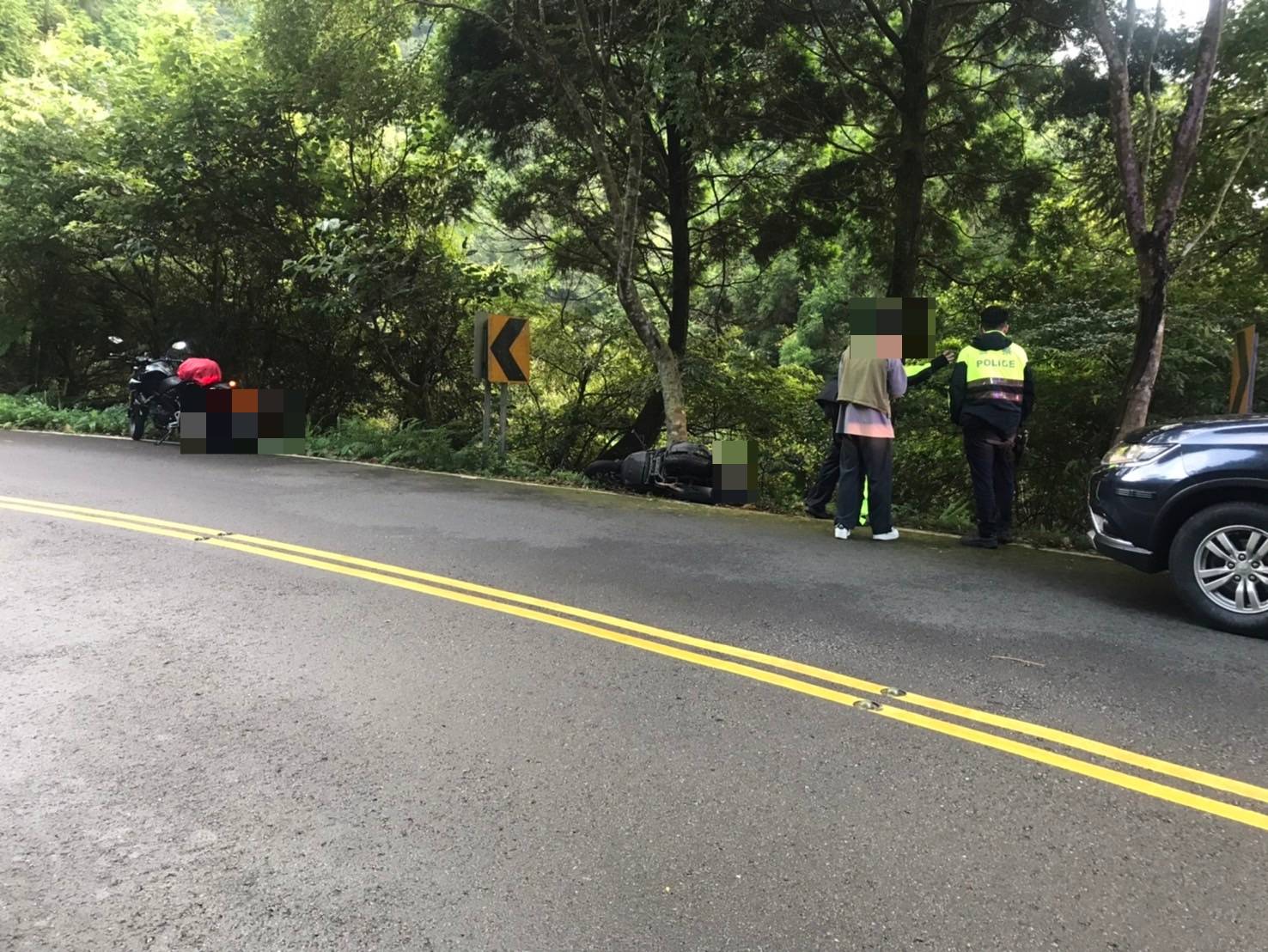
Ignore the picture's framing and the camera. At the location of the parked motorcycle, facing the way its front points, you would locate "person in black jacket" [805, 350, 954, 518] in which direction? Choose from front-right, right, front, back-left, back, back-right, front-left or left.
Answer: left

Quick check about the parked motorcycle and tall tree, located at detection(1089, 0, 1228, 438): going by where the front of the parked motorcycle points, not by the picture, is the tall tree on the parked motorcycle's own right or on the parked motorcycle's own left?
on the parked motorcycle's own left

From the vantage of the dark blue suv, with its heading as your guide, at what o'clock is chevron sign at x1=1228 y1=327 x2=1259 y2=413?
The chevron sign is roughly at 3 o'clock from the dark blue suv.

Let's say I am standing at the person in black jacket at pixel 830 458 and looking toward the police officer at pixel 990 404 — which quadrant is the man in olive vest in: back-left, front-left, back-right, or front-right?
front-right

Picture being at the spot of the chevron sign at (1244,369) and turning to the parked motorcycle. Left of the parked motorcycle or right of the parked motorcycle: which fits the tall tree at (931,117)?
right

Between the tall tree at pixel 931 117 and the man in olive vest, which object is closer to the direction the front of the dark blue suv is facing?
the man in olive vest

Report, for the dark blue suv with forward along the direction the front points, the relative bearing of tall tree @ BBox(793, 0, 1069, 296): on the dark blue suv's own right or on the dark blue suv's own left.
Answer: on the dark blue suv's own right

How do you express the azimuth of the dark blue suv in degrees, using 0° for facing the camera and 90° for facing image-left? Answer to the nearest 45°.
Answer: approximately 90°
